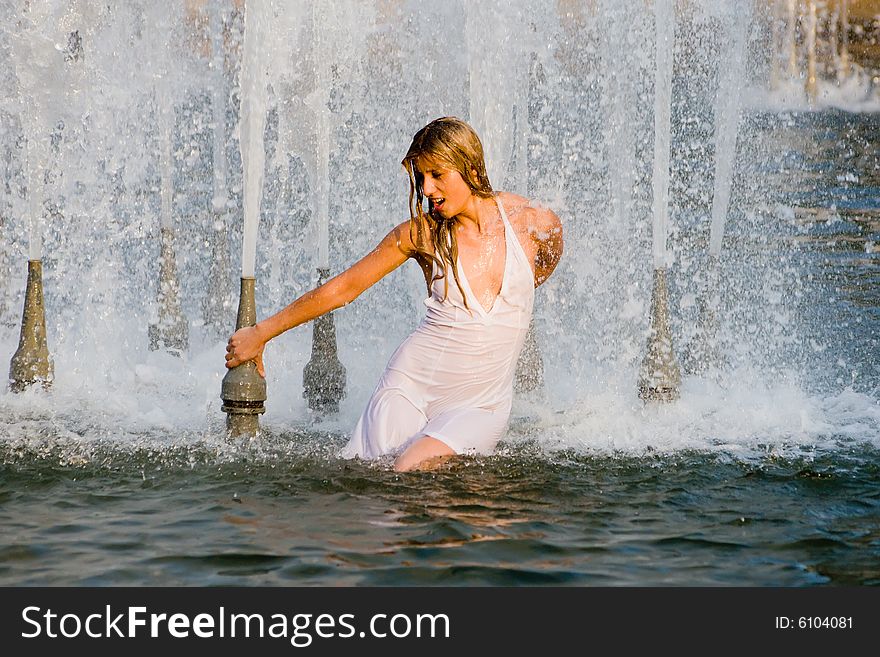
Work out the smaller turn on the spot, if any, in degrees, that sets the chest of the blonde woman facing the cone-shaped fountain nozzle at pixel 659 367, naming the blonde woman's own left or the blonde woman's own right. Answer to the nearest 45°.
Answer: approximately 135° to the blonde woman's own left

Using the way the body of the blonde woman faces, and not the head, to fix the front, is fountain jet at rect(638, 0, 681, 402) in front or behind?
behind

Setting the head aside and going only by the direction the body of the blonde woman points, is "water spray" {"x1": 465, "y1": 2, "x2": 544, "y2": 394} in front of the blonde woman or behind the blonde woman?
behind

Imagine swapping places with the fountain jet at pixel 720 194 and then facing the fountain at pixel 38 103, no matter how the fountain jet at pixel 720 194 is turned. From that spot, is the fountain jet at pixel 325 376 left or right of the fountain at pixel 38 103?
left

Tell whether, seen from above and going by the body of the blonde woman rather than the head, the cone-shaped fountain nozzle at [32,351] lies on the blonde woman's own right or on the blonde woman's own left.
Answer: on the blonde woman's own right

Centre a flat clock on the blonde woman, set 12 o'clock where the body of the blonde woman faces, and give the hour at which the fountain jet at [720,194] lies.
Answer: The fountain jet is roughly at 7 o'clock from the blonde woman.

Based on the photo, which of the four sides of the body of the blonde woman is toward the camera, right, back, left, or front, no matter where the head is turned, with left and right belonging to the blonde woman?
front
